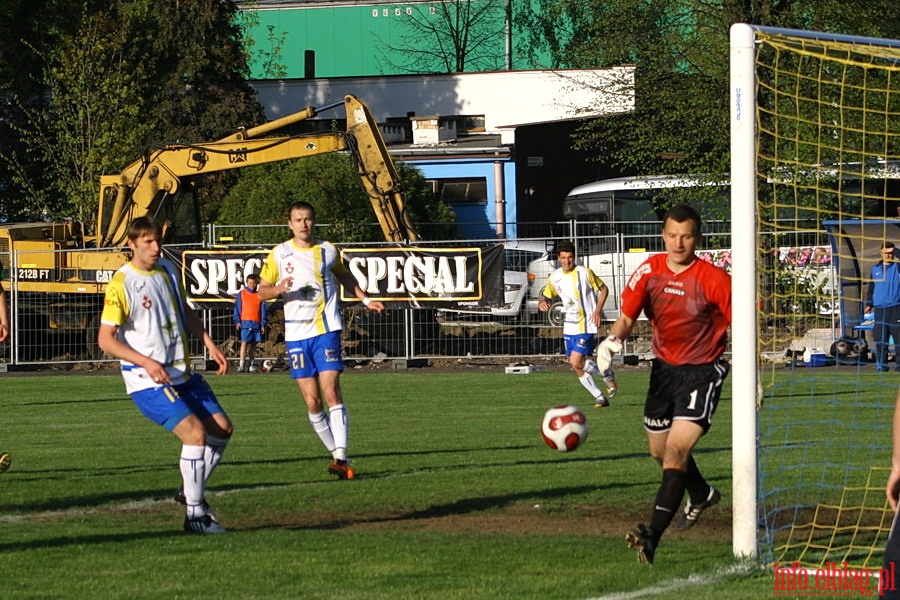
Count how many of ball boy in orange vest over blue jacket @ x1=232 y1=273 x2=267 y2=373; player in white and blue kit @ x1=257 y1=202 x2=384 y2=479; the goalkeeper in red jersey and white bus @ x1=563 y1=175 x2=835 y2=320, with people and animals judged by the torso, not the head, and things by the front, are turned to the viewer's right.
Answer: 0

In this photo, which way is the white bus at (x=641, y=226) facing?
to the viewer's left

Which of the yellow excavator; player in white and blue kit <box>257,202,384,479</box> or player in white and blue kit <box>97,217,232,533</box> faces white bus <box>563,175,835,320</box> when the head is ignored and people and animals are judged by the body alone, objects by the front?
the yellow excavator

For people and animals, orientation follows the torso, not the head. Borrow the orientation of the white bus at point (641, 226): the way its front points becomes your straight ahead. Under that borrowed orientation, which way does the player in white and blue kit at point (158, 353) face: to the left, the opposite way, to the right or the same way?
to the left

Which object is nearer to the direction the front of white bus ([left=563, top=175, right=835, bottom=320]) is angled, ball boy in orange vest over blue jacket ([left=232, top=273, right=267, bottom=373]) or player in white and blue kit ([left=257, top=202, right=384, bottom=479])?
the ball boy in orange vest over blue jacket

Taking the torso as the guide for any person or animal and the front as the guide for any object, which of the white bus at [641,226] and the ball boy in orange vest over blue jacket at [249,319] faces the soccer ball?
the ball boy in orange vest over blue jacket

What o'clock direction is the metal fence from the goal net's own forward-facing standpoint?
The metal fence is roughly at 2 o'clock from the goal net.

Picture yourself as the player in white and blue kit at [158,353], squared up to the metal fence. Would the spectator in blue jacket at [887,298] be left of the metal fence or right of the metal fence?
right

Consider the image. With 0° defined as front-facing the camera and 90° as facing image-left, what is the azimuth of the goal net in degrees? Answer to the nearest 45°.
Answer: approximately 90°

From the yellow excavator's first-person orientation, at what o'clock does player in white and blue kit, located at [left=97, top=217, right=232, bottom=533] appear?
The player in white and blue kit is roughly at 3 o'clock from the yellow excavator.

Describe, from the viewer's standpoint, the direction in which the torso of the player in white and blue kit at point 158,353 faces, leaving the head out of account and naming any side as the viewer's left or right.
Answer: facing the viewer and to the right of the viewer

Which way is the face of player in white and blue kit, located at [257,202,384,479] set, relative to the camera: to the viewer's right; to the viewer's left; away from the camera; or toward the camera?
toward the camera

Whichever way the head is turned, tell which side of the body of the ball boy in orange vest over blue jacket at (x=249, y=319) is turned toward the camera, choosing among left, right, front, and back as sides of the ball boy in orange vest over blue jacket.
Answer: front

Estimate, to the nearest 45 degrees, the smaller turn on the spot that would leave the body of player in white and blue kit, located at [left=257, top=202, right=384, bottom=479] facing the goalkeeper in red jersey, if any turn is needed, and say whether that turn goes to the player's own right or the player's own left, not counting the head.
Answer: approximately 45° to the player's own left

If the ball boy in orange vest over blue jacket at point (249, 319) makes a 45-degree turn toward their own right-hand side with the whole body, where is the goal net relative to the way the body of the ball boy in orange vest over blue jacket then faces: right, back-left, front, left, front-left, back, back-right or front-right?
front-left

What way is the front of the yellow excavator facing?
to the viewer's right

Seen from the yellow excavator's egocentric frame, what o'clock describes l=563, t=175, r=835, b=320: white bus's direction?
The white bus is roughly at 12 o'clock from the yellow excavator.

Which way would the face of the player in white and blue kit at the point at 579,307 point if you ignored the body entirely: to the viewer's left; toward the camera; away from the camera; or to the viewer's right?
toward the camera
